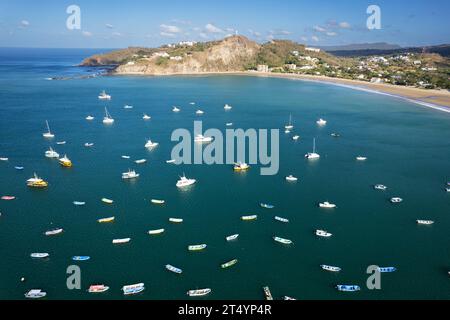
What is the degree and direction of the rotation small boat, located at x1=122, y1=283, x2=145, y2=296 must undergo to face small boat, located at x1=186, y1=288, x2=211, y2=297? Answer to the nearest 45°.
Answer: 0° — it already faces it

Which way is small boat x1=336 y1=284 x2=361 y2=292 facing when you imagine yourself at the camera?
facing to the right of the viewer

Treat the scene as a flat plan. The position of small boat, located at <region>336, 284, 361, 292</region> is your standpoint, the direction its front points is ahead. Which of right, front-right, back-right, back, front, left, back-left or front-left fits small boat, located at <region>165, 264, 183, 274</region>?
back

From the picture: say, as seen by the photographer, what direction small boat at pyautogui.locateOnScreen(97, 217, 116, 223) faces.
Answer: facing to the right of the viewer

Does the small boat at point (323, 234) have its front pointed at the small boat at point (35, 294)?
no

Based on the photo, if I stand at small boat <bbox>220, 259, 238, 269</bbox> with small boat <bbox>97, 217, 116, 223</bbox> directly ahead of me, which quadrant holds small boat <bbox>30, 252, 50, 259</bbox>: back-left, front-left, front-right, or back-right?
front-left

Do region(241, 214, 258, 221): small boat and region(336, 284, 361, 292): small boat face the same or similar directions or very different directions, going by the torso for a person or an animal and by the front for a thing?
same or similar directions

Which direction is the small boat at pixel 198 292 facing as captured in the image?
to the viewer's right

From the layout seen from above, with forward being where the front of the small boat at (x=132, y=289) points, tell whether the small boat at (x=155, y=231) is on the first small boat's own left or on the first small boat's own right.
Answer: on the first small boat's own left

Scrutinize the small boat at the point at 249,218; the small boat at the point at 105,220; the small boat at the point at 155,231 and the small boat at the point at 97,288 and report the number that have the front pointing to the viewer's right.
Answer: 4

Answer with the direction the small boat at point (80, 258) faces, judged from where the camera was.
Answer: facing to the right of the viewer

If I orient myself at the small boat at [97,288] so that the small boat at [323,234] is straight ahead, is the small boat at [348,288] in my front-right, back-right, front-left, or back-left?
front-right

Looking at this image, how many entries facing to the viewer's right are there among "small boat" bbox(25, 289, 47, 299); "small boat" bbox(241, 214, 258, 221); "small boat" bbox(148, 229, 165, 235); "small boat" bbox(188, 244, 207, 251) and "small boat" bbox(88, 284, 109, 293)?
5

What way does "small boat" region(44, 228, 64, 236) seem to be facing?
to the viewer's right

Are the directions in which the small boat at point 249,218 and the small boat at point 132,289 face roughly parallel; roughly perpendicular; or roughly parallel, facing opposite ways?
roughly parallel

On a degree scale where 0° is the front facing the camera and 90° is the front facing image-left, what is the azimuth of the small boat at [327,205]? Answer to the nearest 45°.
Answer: approximately 270°

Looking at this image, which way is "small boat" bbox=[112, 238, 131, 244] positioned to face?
to the viewer's right

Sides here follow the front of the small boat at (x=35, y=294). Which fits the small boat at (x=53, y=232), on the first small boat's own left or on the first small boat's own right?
on the first small boat's own left

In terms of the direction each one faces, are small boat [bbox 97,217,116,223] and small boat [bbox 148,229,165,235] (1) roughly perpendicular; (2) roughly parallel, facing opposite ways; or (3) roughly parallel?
roughly parallel

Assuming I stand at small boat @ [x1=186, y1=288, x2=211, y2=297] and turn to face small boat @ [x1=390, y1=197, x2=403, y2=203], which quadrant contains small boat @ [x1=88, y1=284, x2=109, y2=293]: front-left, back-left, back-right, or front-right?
back-left
